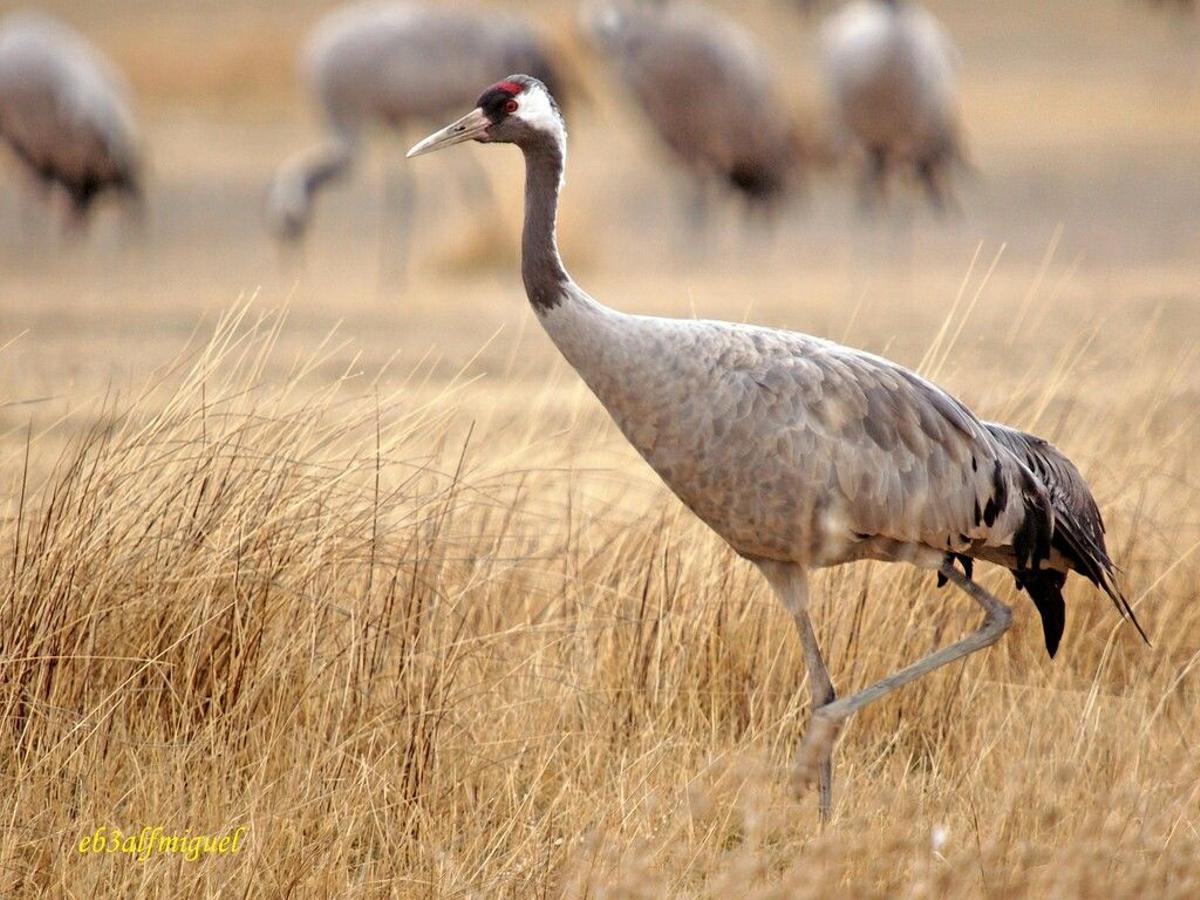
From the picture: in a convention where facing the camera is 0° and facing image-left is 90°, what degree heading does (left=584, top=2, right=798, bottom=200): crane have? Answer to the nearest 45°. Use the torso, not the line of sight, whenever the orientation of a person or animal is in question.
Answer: approximately 90°

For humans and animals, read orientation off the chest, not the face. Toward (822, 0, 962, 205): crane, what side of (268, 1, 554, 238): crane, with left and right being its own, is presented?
back

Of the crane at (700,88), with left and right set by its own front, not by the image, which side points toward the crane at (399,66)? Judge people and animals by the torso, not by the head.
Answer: front

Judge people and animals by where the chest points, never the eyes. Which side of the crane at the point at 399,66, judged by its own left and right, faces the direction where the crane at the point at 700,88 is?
back

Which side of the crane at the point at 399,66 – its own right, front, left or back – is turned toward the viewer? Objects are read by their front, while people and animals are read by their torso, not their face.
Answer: left

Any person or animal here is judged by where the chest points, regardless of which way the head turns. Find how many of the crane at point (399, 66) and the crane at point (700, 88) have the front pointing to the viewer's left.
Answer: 2

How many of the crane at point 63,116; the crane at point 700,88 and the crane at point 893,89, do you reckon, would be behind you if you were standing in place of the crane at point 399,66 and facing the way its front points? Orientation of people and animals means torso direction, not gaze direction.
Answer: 2
